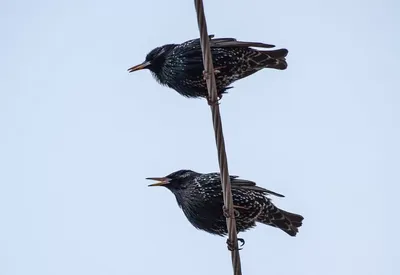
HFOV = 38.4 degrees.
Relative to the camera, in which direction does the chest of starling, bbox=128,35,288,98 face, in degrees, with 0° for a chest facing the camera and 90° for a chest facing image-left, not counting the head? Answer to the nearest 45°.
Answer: approximately 90°

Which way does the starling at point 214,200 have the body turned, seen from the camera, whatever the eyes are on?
to the viewer's left

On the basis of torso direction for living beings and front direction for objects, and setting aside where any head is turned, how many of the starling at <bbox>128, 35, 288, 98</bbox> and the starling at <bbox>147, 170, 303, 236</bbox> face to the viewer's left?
2
